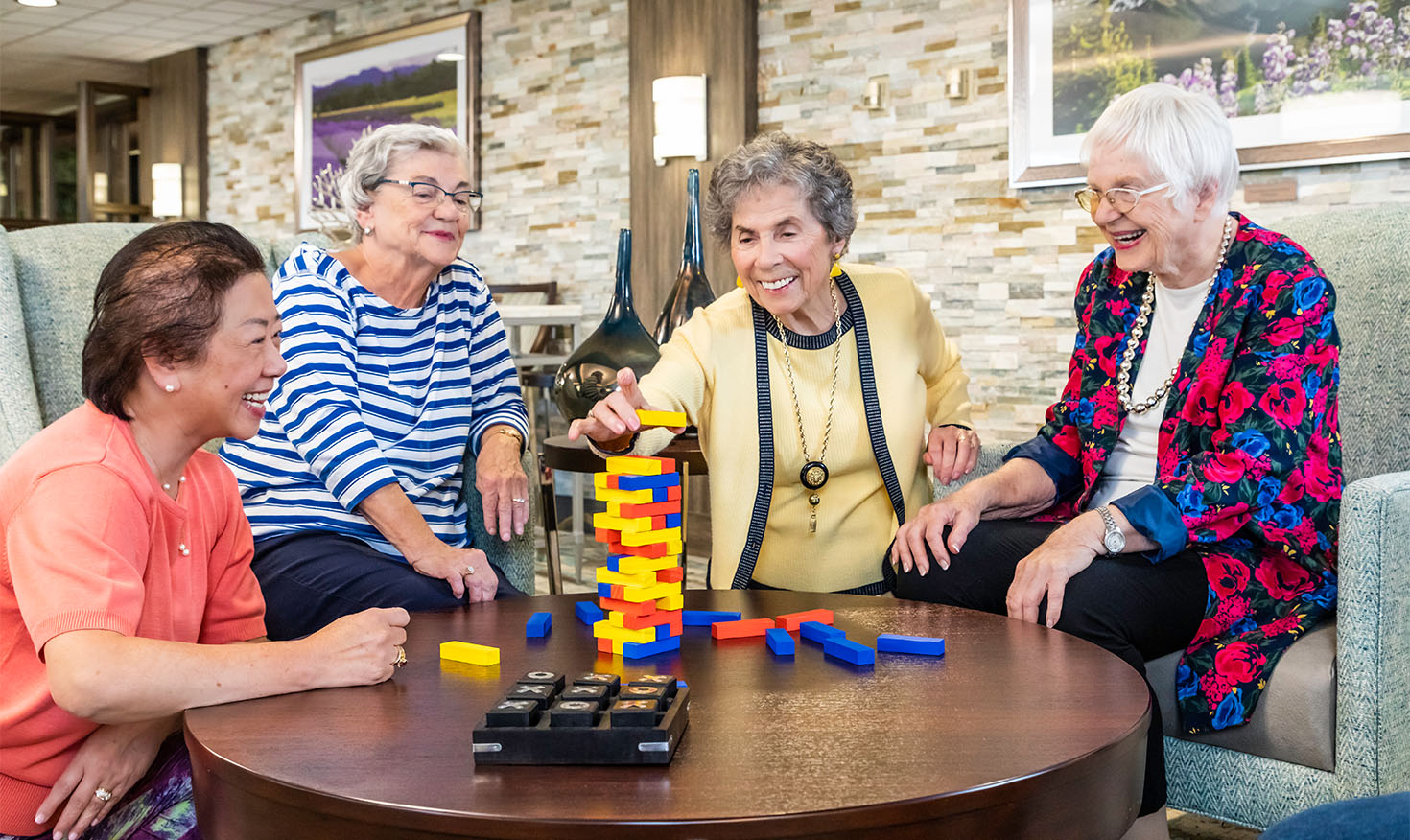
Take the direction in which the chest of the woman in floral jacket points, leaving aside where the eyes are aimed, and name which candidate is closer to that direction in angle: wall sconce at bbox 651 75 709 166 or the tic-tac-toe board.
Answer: the tic-tac-toe board

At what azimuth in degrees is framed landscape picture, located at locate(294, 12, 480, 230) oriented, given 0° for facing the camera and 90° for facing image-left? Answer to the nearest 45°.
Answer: approximately 45°

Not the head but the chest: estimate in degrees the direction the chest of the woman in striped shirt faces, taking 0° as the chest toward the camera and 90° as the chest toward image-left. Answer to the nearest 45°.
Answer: approximately 315°

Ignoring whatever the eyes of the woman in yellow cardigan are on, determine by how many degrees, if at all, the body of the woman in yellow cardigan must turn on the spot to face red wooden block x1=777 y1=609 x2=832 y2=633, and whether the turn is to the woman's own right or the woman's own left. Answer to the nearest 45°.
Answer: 0° — they already face it

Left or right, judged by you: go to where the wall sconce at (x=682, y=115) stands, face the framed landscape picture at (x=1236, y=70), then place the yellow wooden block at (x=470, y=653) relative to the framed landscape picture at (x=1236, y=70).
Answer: right

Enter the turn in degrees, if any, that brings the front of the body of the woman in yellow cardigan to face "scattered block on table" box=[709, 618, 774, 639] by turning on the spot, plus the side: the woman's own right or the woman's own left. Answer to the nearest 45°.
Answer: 0° — they already face it

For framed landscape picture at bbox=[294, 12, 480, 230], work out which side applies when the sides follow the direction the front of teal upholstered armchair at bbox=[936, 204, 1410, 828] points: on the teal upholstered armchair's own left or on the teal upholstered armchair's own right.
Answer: on the teal upholstered armchair's own right

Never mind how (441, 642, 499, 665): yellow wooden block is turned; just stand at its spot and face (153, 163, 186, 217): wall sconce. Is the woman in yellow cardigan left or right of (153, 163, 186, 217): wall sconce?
right
